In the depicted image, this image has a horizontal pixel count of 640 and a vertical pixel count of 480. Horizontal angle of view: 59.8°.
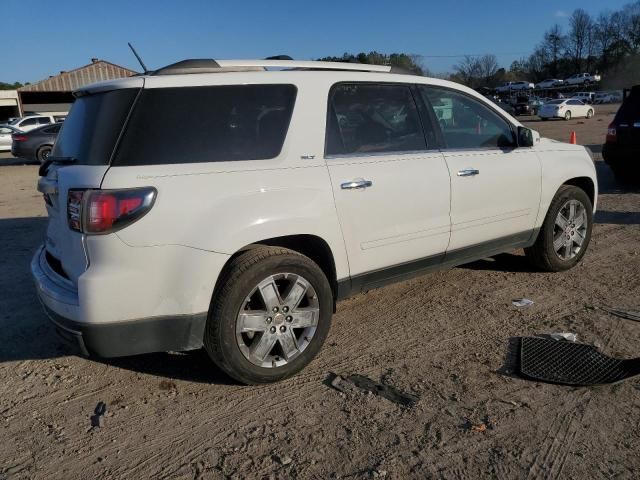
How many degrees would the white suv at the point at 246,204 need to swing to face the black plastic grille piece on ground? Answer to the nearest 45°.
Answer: approximately 45° to its right

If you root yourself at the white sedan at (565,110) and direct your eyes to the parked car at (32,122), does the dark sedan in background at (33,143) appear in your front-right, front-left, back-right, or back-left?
front-left

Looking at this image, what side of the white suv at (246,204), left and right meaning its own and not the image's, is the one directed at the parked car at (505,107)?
front

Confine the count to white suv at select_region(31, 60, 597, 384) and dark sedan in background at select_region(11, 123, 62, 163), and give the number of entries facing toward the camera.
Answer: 0

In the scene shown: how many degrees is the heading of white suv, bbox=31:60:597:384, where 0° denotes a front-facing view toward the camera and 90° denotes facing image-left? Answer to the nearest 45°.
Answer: approximately 225°

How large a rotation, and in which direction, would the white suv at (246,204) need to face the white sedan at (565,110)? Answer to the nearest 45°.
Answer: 0° — it already faces it

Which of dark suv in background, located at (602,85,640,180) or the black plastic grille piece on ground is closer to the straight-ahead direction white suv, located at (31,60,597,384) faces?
the dark suv in background

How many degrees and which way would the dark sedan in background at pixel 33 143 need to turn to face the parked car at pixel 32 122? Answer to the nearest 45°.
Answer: approximately 45° to its left

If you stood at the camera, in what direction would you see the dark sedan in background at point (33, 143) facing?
facing away from the viewer and to the right of the viewer

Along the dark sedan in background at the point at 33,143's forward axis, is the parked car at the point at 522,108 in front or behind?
in front

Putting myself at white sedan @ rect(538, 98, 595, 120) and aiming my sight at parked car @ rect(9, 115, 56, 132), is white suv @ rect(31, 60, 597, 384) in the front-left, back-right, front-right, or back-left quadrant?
front-left

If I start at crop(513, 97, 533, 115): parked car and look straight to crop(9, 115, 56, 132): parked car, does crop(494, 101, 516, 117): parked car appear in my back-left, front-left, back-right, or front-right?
front-left

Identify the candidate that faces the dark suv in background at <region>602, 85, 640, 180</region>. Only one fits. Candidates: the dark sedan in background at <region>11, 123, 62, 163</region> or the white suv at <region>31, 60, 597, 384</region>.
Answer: the white suv

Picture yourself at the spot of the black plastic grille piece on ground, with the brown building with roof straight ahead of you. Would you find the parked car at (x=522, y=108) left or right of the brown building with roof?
right
